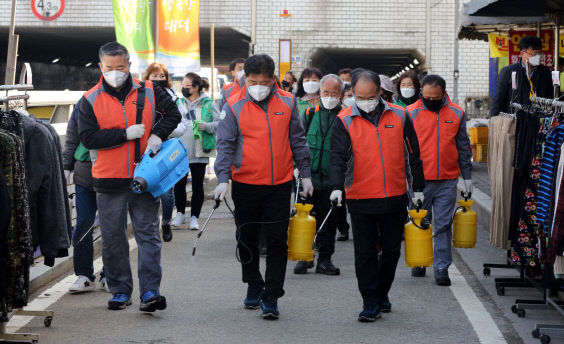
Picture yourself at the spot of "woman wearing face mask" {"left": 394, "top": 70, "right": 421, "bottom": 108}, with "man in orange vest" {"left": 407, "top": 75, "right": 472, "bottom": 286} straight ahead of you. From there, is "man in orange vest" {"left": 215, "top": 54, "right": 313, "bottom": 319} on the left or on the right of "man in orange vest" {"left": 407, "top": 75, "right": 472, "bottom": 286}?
right

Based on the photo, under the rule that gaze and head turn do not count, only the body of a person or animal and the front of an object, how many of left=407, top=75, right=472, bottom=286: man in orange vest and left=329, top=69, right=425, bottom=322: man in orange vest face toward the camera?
2

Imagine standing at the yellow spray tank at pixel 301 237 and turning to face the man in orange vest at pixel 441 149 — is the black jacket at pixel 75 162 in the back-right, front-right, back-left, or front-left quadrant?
back-left

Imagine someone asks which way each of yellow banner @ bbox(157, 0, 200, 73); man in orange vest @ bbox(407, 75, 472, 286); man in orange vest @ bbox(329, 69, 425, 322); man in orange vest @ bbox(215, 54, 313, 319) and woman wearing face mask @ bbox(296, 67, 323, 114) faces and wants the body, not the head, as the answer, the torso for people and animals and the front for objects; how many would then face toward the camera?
5

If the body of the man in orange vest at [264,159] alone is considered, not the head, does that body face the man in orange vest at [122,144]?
no

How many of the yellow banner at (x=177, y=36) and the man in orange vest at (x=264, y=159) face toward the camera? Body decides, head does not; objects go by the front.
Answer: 2

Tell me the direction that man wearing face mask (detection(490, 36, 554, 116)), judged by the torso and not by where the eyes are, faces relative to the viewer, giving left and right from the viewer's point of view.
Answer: facing the viewer and to the right of the viewer

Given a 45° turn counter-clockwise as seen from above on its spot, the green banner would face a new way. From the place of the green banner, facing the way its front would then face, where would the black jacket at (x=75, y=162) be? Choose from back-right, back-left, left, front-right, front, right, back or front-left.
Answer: front-right

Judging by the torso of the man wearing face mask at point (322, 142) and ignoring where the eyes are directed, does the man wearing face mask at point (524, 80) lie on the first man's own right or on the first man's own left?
on the first man's own left

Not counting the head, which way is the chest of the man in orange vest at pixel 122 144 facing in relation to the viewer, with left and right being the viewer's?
facing the viewer

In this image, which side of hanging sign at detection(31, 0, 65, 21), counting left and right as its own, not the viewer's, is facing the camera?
front

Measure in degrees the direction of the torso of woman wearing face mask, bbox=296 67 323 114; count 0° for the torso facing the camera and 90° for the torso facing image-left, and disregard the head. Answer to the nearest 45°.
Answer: approximately 0°

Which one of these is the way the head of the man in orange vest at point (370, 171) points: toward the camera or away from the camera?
toward the camera

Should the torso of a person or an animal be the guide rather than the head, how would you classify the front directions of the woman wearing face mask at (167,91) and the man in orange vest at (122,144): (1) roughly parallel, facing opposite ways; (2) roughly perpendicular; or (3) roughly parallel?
roughly parallel

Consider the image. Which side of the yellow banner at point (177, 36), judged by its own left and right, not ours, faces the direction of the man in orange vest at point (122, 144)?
front
